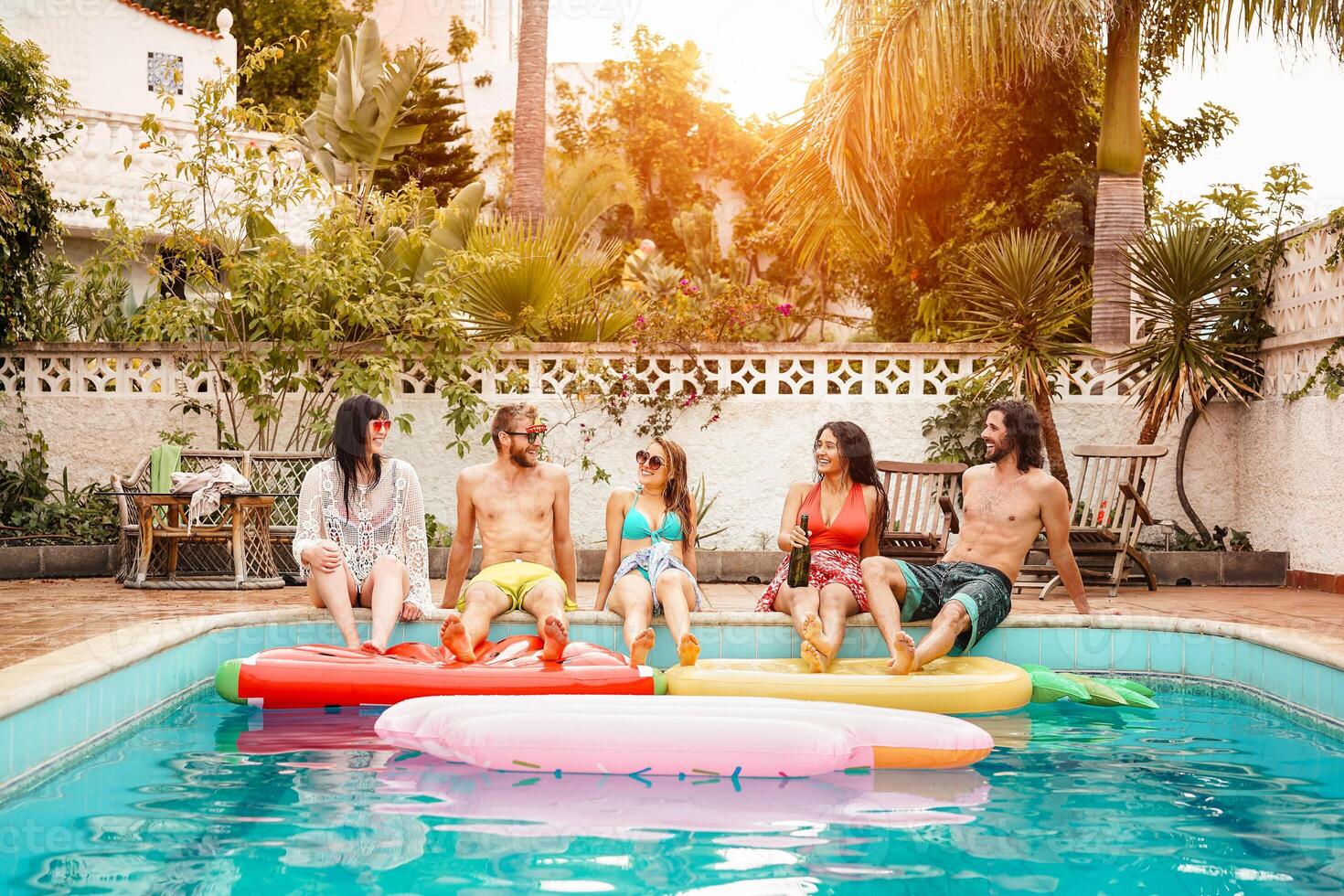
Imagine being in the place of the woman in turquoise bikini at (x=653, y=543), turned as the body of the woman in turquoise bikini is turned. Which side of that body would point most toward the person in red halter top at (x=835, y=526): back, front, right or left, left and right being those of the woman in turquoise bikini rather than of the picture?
left

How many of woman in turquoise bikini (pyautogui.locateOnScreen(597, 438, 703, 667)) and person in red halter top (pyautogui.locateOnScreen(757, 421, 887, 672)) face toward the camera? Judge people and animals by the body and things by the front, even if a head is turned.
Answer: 2

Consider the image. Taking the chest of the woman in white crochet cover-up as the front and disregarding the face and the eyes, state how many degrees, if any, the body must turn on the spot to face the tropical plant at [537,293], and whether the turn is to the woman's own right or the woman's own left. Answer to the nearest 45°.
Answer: approximately 180°

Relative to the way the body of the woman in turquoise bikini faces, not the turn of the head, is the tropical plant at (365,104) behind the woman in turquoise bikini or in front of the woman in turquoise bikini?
behind

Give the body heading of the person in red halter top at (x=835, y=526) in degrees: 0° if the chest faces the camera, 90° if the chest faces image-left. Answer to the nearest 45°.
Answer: approximately 0°

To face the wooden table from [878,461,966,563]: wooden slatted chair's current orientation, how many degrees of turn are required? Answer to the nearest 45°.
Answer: approximately 45° to its right

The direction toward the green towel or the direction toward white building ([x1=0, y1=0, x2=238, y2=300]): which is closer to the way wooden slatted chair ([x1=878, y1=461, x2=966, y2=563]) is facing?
the green towel

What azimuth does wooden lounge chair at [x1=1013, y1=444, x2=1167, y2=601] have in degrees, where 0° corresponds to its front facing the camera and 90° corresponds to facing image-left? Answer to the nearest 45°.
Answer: approximately 45°

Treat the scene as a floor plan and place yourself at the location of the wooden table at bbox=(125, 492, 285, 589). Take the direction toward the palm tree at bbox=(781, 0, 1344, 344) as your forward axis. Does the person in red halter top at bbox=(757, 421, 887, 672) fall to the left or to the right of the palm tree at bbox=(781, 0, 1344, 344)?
right
